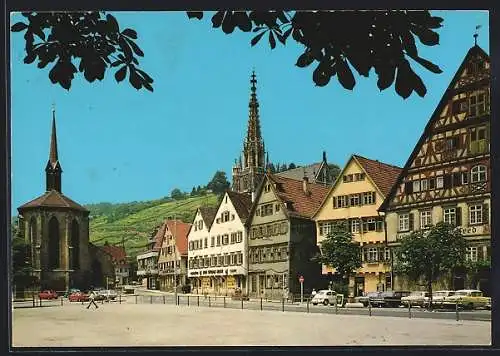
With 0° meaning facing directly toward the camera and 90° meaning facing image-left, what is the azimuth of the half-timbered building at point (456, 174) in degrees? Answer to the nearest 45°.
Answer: approximately 45°

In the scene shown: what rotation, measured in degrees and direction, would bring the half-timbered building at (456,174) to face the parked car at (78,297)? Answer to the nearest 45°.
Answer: approximately 45° to its right
